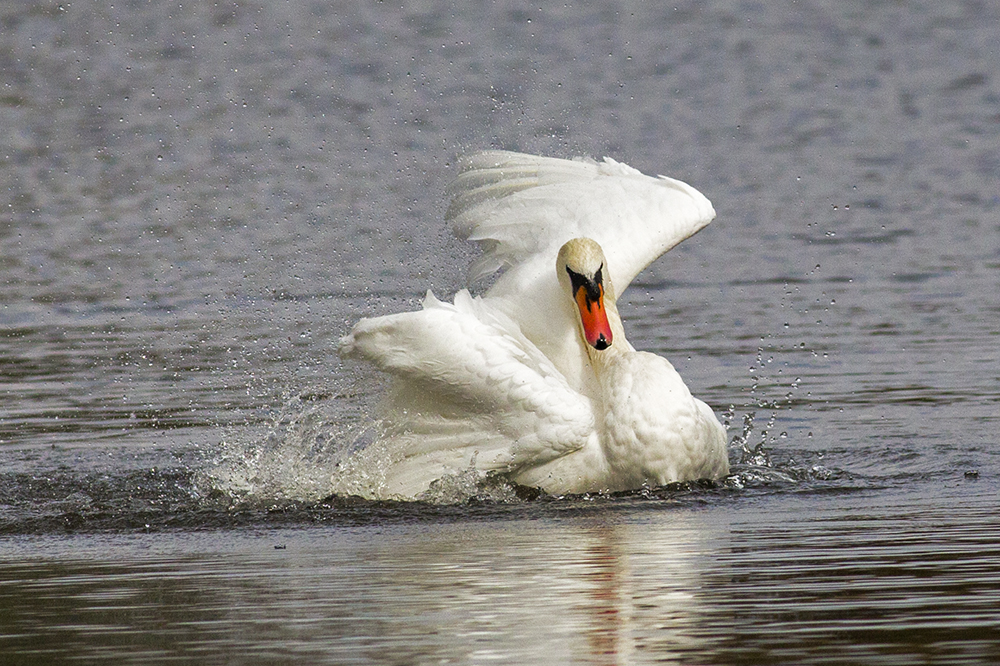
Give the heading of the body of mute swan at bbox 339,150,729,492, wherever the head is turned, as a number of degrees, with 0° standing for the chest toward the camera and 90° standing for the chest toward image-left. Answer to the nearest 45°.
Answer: approximately 315°

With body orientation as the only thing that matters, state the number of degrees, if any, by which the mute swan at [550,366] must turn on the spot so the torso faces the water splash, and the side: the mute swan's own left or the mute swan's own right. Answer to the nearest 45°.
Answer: approximately 135° to the mute swan's own right
